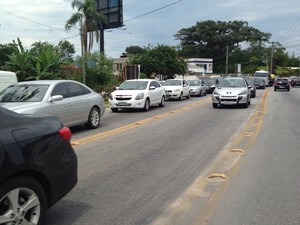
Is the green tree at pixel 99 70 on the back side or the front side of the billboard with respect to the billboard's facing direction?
on the back side

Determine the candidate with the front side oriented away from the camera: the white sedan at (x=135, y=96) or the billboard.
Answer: the billboard

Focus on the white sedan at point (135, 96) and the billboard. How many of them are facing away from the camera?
1

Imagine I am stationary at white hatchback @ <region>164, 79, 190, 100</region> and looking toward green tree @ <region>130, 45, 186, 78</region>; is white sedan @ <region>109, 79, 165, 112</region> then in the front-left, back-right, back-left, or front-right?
back-left

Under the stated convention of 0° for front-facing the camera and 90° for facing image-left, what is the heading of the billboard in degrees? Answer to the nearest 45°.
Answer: approximately 180°

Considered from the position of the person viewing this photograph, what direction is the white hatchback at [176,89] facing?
facing the viewer and to the left of the viewer

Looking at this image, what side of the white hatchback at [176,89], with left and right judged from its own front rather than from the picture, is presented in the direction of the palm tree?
right

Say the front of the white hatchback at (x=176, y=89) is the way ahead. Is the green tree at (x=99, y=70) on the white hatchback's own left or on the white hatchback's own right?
on the white hatchback's own right

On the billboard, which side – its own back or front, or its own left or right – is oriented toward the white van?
back
